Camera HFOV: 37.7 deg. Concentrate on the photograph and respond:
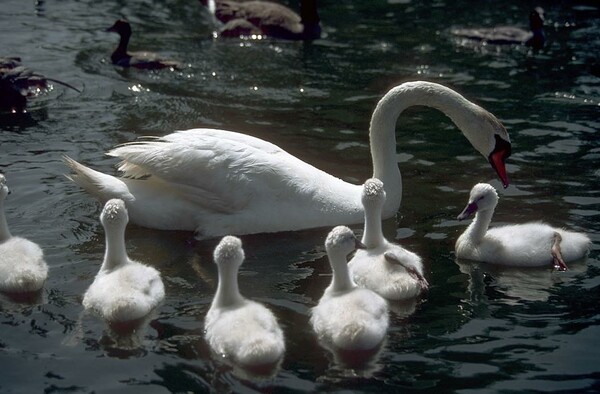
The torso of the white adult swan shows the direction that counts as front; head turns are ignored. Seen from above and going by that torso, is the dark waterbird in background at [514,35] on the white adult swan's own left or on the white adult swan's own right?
on the white adult swan's own left

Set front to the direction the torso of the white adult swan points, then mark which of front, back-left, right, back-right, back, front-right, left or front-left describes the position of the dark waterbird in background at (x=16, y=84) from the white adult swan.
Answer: back-left

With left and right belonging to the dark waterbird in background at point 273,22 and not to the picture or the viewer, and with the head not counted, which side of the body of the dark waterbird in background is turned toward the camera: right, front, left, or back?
right

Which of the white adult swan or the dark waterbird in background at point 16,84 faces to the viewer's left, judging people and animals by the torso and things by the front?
the dark waterbird in background

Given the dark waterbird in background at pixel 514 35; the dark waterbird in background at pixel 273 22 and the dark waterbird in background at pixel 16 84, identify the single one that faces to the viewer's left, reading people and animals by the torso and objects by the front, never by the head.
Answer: the dark waterbird in background at pixel 16 84

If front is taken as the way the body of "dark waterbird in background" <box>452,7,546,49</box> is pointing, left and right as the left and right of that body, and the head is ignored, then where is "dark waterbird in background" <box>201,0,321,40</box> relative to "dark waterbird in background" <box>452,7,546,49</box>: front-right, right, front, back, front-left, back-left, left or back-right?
back

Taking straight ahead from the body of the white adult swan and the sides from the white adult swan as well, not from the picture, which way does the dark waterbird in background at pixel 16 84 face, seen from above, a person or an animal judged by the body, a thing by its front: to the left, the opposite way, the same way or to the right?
the opposite way

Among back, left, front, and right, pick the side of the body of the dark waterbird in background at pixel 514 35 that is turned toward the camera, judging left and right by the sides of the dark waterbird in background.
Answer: right

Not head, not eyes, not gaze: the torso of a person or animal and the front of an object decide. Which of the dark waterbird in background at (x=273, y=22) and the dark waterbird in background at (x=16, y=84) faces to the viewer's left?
the dark waterbird in background at (x=16, y=84)

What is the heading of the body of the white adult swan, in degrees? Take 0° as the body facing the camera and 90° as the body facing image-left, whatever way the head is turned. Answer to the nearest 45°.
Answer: approximately 270°

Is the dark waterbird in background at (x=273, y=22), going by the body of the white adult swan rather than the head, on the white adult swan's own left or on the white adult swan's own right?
on the white adult swan's own left
